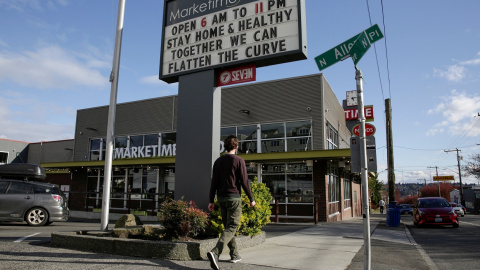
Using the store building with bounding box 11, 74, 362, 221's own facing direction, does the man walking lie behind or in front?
in front

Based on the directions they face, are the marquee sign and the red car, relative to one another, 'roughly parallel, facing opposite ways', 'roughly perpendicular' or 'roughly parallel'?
roughly parallel

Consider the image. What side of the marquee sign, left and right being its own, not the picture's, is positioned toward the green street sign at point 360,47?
left

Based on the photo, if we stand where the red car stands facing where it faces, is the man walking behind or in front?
in front

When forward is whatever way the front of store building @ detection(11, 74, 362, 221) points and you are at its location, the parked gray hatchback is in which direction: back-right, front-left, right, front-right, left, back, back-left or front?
front

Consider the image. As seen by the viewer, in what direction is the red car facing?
toward the camera

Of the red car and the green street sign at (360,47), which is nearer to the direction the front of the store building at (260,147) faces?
the green street sign

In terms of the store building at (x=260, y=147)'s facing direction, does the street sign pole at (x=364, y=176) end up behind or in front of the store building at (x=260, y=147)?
in front

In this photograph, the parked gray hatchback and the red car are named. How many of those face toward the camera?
1

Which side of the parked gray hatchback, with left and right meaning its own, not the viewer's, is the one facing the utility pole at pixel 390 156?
back

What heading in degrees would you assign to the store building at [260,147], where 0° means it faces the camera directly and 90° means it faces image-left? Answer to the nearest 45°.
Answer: approximately 45°

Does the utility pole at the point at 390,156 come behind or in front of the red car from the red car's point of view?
behind

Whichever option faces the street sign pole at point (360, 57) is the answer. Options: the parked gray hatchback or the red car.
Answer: the red car

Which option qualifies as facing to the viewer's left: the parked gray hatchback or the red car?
the parked gray hatchback

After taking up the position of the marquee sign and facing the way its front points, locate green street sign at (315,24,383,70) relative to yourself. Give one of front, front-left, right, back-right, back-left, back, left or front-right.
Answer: left

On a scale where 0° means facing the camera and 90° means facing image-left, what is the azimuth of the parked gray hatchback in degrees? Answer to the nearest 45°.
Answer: approximately 90°

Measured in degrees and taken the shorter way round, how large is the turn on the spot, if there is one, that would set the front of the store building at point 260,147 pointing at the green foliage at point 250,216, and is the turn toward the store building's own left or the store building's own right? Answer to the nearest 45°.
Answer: approximately 45° to the store building's own left
